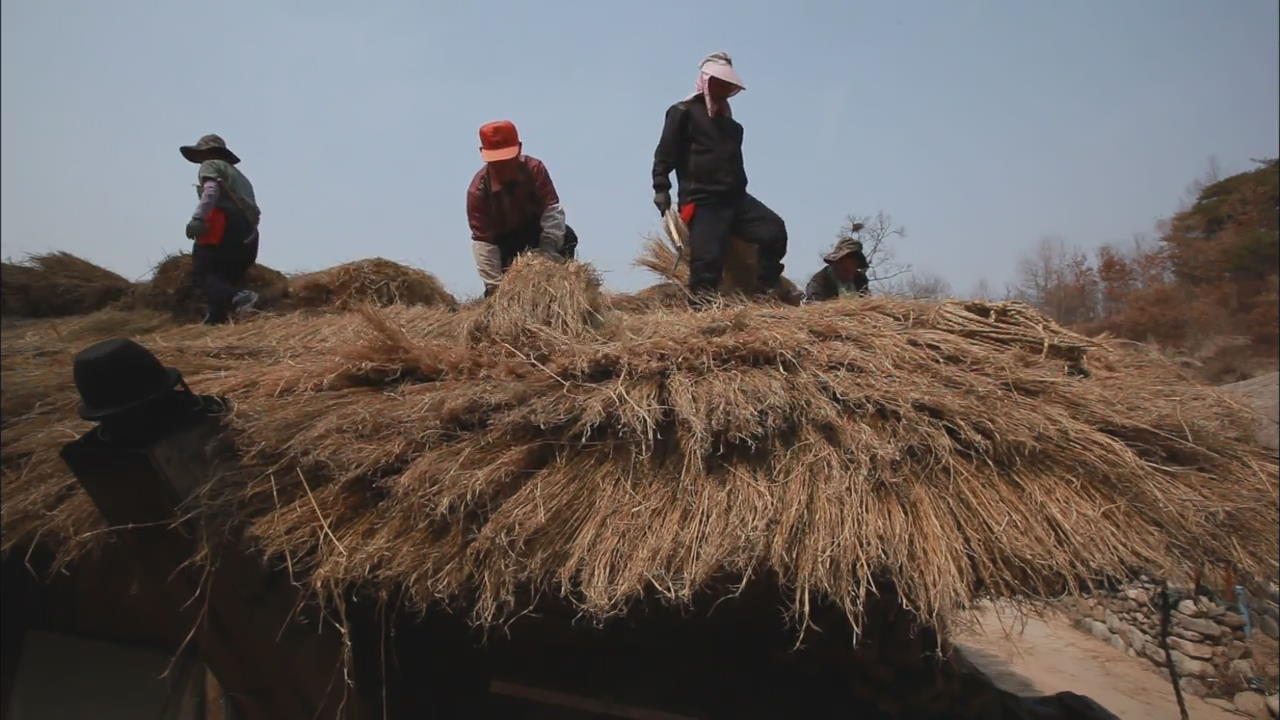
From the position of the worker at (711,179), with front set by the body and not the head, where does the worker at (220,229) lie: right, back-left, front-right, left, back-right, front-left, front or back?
back-right

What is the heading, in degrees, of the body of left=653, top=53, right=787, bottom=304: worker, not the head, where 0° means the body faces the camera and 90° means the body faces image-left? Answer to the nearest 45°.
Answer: approximately 315°

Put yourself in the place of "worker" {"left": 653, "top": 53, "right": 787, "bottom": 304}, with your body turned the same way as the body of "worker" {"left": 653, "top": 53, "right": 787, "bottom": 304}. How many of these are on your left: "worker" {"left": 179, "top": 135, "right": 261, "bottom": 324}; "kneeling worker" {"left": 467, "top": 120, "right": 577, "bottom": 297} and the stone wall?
1

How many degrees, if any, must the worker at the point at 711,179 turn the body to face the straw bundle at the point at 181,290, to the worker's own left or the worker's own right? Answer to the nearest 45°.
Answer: approximately 135° to the worker's own right

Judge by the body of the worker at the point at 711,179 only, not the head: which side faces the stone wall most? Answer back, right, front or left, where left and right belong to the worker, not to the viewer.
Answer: left

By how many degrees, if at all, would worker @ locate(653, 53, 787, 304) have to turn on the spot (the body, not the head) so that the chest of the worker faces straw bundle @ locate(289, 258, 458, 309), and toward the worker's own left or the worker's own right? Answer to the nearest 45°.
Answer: approximately 135° to the worker's own right
